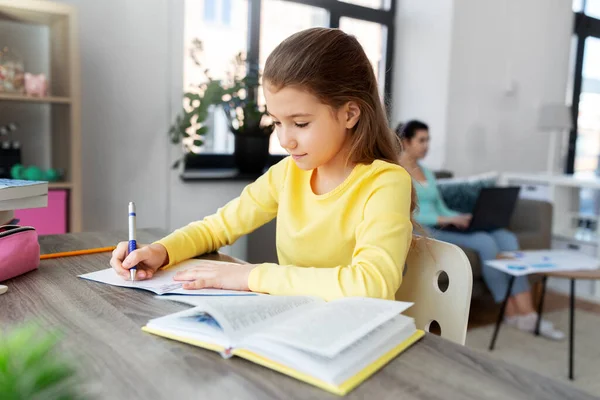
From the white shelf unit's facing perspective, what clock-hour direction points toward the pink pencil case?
The pink pencil case is roughly at 11 o'clock from the white shelf unit.

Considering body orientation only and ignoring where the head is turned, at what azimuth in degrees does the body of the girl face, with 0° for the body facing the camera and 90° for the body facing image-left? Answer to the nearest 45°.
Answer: approximately 45°

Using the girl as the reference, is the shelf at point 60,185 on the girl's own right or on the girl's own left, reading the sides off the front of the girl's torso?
on the girl's own right

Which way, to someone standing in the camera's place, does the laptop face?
facing away from the viewer and to the left of the viewer

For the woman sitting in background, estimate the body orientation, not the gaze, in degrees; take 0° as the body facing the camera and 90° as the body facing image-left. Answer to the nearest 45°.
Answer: approximately 315°
